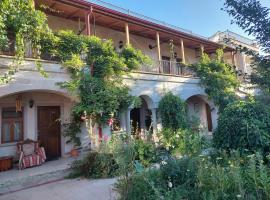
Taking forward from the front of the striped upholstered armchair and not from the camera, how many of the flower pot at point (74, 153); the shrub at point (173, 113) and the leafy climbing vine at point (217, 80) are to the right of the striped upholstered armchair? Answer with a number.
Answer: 0

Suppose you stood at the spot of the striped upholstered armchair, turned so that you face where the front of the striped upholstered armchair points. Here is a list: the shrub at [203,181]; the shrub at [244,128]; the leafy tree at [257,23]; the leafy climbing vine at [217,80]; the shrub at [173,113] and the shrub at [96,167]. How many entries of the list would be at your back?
0

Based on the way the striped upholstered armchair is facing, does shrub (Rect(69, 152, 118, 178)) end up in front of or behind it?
in front

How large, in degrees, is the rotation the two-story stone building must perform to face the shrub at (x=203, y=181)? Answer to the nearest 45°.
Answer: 0° — it already faces it

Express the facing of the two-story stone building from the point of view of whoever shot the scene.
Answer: facing the viewer and to the right of the viewer

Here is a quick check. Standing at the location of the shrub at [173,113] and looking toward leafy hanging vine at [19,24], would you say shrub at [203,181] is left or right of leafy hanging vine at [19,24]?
left

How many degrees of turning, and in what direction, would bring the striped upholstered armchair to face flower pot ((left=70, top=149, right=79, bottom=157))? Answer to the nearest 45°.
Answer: approximately 90° to its left

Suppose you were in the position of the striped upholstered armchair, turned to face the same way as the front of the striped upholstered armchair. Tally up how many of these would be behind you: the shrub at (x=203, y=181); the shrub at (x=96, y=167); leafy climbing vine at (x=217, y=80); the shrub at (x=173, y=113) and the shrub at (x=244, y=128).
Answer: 0

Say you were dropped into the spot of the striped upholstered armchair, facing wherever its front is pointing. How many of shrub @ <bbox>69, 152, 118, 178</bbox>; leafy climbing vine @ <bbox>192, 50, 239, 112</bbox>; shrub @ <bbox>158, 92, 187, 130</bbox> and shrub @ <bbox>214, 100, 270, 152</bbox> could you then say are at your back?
0

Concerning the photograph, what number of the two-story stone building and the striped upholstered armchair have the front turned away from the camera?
0

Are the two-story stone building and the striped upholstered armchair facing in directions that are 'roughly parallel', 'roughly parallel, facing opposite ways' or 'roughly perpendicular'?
roughly parallel
